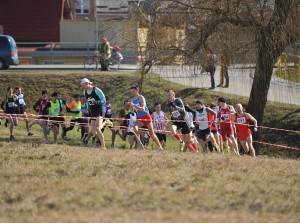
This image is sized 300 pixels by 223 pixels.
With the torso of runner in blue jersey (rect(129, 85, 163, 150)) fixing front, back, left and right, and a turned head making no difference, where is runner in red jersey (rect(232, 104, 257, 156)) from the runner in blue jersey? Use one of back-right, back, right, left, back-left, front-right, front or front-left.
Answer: back-left

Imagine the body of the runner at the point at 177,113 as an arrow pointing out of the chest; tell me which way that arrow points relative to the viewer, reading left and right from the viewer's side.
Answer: facing the viewer and to the left of the viewer

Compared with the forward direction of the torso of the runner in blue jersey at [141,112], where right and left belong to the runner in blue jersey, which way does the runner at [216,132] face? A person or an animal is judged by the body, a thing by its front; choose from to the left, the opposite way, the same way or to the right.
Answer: the same way

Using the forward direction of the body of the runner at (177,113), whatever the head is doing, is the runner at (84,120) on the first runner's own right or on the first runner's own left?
on the first runner's own right

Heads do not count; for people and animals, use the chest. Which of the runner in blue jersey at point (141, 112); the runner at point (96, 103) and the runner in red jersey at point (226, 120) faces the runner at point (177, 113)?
the runner in red jersey

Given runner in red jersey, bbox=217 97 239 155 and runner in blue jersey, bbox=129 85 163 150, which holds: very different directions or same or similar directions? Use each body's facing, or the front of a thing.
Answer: same or similar directions

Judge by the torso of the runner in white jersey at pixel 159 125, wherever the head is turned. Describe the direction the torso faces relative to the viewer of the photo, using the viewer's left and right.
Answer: facing the viewer

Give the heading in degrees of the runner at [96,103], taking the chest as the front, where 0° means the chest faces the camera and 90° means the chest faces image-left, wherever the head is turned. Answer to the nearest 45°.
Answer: approximately 45°

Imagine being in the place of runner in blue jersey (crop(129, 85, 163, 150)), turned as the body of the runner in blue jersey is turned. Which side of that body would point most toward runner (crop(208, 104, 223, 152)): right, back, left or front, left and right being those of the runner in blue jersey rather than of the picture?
back

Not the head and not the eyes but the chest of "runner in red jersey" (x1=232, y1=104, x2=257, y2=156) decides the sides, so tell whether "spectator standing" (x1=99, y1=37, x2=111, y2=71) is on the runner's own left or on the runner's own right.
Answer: on the runner's own right

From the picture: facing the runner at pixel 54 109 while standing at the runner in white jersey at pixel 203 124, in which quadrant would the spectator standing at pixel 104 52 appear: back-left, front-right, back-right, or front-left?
front-right

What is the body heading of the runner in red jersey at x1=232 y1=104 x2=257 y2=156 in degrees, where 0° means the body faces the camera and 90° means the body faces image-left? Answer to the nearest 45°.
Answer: approximately 45°

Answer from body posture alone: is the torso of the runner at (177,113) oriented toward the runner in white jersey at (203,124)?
no
